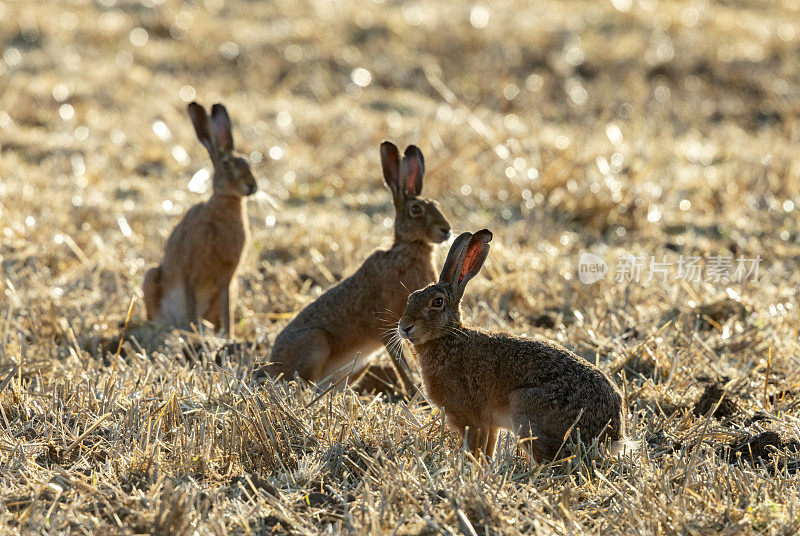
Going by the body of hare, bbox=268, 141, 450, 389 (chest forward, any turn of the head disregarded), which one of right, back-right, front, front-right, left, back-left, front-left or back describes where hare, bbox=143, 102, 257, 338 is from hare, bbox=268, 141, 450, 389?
back-left

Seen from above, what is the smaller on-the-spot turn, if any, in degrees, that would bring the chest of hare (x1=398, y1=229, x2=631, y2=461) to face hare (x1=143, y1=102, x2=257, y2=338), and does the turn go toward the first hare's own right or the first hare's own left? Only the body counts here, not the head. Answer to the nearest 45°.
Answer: approximately 45° to the first hare's own right

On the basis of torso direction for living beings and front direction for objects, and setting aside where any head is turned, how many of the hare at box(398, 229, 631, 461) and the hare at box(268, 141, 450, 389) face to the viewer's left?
1

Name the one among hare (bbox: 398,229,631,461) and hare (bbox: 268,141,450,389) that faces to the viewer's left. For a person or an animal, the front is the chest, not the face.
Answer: hare (bbox: 398,229,631,461)

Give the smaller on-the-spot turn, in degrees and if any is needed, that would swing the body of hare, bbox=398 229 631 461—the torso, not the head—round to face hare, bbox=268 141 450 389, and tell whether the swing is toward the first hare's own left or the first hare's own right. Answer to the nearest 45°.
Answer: approximately 45° to the first hare's own right

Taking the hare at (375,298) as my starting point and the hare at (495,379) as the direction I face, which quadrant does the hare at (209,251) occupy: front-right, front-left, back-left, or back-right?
back-right

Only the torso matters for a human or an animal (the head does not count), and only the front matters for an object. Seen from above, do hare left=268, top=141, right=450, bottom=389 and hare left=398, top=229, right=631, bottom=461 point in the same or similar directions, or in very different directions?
very different directions

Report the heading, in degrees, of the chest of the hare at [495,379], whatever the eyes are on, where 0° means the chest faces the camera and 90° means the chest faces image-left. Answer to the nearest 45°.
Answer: approximately 90°

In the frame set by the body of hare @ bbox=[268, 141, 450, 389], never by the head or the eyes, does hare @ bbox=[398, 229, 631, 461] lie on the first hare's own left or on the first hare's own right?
on the first hare's own right

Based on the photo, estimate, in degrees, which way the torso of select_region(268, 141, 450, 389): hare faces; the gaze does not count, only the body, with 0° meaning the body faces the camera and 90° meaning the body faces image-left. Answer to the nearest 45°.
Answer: approximately 270°
